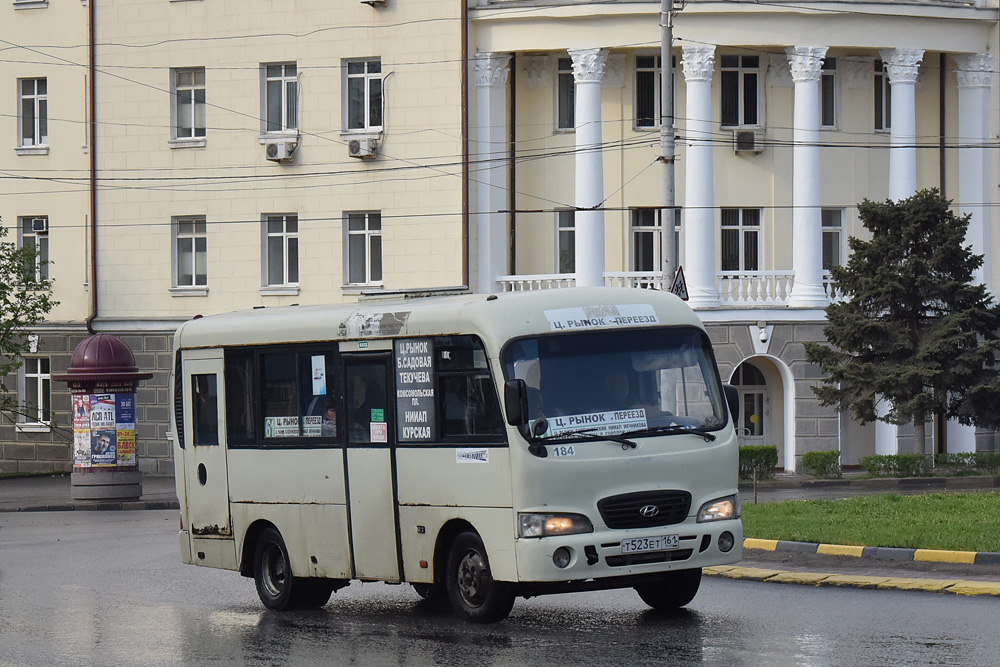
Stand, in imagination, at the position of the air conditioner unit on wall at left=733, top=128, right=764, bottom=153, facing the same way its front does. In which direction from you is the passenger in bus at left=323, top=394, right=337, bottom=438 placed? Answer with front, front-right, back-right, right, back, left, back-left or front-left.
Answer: front

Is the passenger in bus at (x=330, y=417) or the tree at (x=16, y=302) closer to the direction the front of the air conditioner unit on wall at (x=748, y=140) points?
the passenger in bus

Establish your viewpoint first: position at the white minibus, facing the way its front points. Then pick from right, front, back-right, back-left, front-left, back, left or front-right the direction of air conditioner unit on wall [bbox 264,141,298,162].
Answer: back-left

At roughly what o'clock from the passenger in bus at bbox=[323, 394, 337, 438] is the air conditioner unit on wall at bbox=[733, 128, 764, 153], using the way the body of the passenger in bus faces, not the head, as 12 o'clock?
The air conditioner unit on wall is roughly at 8 o'clock from the passenger in bus.

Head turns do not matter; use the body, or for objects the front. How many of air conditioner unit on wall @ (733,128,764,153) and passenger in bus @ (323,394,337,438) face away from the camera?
0

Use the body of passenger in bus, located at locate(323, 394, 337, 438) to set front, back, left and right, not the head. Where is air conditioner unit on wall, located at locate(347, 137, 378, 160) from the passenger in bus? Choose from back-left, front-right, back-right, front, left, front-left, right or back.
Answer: back-left

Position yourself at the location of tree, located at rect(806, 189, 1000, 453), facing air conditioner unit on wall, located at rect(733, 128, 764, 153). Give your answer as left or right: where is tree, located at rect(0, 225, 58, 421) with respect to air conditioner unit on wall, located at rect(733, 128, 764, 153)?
left

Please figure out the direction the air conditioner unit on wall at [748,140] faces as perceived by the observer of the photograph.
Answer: facing the viewer

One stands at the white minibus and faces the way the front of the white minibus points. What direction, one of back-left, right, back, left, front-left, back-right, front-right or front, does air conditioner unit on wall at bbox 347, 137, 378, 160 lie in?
back-left

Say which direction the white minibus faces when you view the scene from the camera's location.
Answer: facing the viewer and to the right of the viewer
